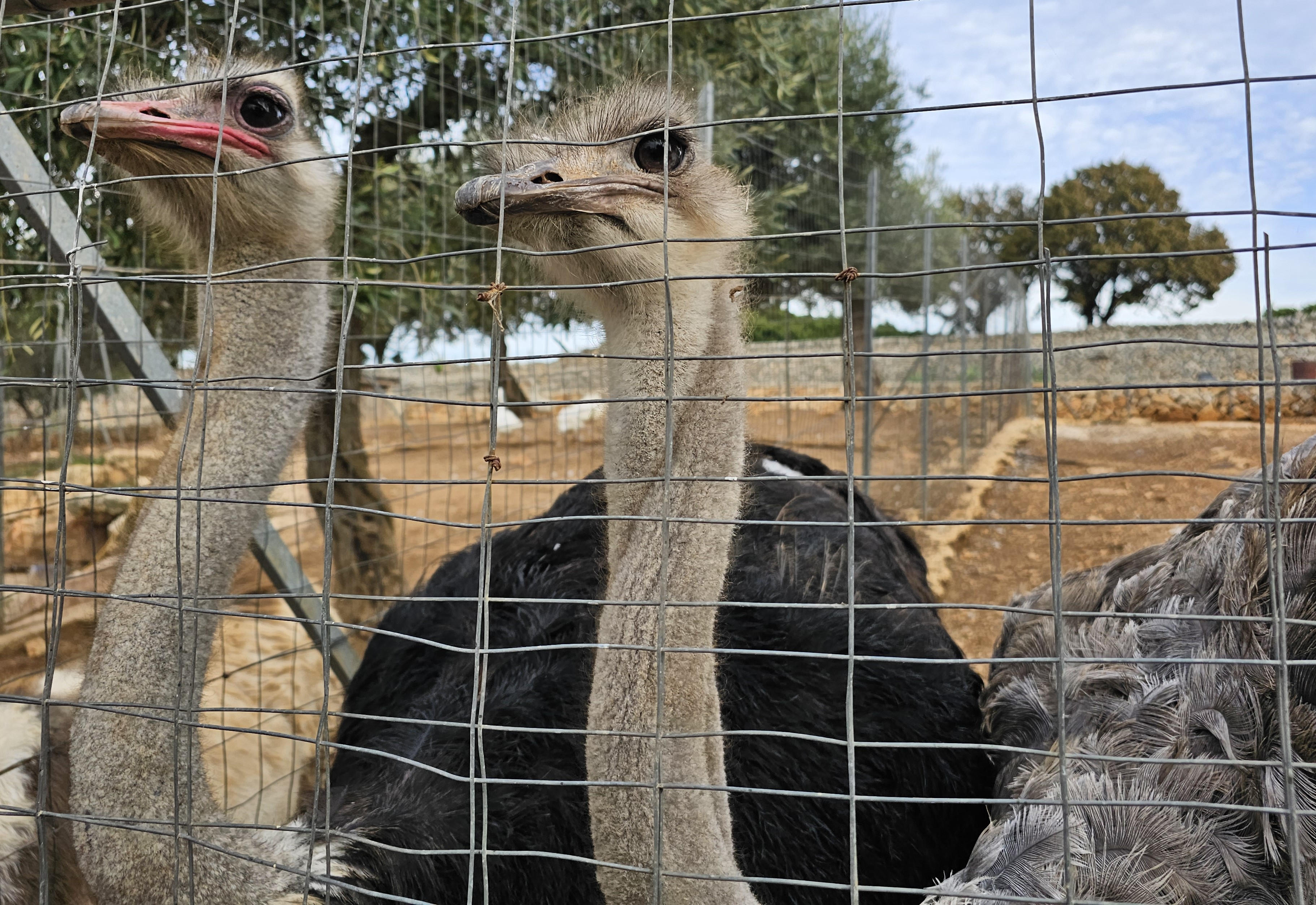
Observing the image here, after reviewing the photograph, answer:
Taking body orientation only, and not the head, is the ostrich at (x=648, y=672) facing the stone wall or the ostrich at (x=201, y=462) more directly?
the ostrich

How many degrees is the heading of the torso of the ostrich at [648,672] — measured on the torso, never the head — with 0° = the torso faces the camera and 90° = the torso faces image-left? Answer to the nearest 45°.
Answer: approximately 0°

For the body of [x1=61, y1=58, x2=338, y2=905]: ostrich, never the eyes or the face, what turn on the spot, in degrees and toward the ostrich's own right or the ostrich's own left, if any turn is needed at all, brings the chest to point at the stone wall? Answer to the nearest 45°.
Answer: approximately 135° to the ostrich's own right

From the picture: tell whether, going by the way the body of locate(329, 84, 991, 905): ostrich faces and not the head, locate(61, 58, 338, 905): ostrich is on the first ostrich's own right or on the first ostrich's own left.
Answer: on the first ostrich's own right

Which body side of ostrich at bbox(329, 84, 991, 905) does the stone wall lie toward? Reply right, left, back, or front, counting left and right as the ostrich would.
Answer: back
